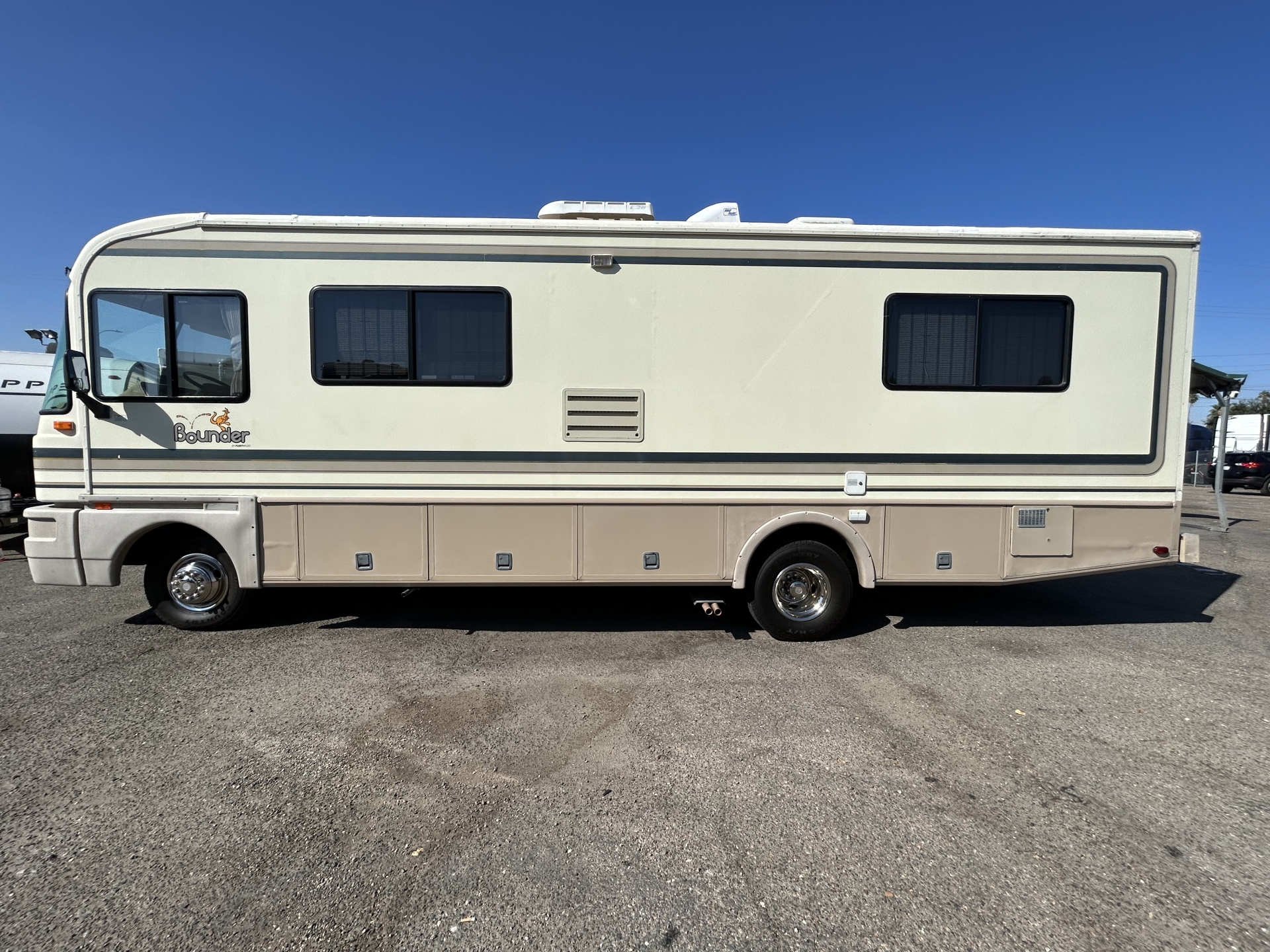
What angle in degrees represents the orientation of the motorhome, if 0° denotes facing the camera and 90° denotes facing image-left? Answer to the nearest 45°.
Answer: approximately 90°

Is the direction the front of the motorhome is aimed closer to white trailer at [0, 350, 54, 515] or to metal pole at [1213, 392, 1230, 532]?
the white trailer

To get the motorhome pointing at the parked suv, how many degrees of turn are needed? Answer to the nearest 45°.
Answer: approximately 135° to its right

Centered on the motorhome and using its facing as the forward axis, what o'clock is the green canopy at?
The green canopy is roughly at 5 o'clock from the motorhome.

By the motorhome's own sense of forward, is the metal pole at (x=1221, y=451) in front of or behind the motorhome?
behind

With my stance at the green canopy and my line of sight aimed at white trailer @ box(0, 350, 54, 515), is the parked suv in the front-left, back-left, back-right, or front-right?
back-right

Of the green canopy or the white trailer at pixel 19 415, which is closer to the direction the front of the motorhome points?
the white trailer
